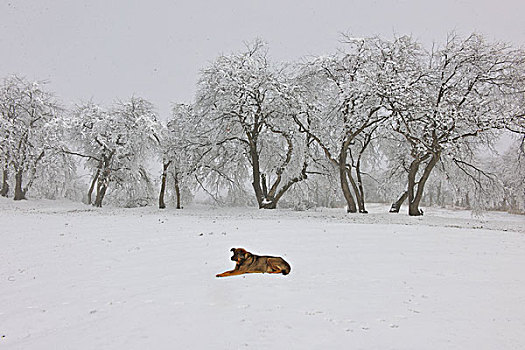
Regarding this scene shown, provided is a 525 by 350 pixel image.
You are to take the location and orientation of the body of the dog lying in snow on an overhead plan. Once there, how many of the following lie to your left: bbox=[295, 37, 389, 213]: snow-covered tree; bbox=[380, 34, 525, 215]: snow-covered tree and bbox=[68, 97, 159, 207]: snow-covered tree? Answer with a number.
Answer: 0

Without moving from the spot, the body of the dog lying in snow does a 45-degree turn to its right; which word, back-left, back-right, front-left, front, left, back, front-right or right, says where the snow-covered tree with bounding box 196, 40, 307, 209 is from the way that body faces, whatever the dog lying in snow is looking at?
front-right

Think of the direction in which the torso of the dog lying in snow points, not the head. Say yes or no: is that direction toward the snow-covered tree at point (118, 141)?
no

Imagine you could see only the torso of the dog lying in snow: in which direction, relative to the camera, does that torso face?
to the viewer's left

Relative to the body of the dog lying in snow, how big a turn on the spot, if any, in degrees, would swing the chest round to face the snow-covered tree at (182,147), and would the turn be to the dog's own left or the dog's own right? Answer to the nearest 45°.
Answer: approximately 90° to the dog's own right

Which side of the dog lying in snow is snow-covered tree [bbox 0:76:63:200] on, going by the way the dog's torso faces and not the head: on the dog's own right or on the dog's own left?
on the dog's own right

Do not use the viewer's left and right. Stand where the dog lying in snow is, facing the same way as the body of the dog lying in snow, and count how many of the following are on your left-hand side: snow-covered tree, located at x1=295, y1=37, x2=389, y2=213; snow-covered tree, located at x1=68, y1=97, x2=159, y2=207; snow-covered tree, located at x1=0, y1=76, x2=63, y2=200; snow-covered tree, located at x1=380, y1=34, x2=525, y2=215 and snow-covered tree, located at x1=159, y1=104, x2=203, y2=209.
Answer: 0

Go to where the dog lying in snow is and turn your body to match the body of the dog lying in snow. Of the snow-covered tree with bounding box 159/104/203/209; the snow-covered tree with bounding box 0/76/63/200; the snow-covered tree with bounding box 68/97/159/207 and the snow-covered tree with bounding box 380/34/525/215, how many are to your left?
0

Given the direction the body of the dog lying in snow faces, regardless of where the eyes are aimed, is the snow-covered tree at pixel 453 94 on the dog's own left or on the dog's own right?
on the dog's own right

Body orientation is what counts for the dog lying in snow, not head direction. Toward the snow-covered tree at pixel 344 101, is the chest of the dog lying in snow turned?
no
